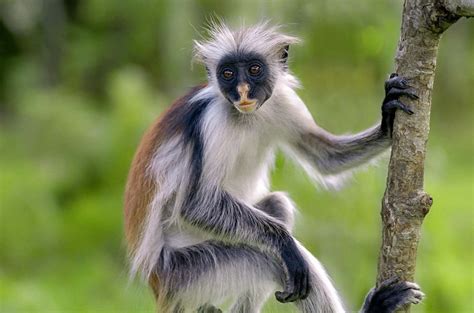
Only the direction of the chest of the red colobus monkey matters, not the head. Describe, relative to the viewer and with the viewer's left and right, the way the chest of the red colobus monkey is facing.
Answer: facing the viewer and to the right of the viewer
